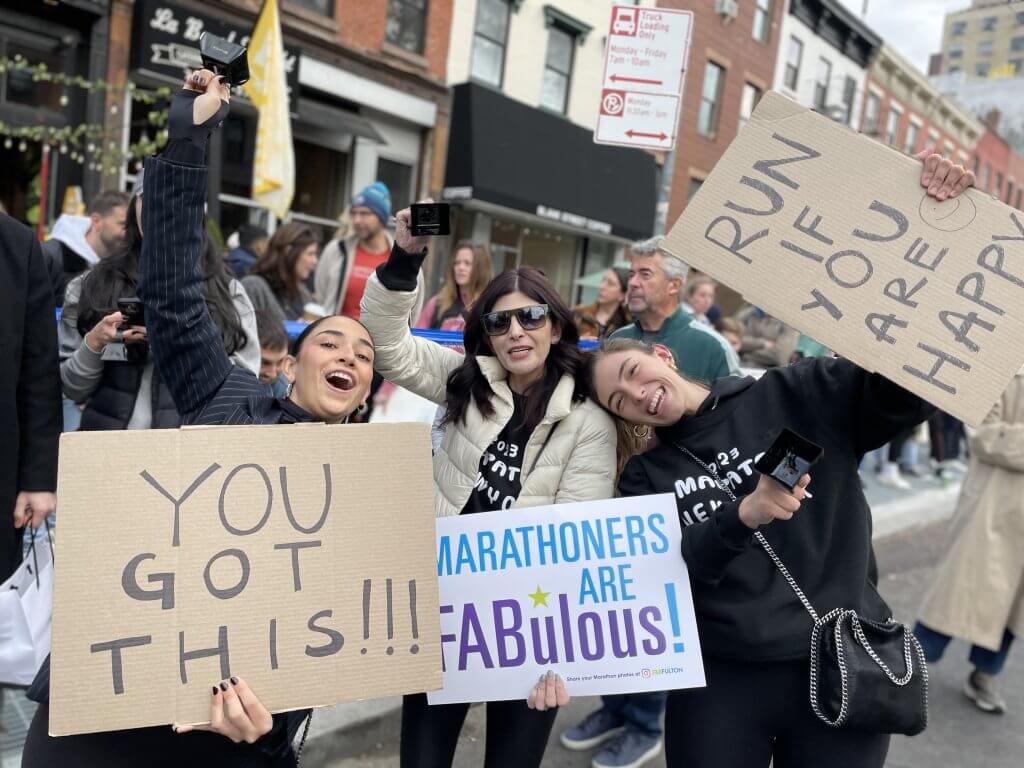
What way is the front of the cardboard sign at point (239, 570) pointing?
toward the camera

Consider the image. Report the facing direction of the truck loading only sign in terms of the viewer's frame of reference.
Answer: facing the viewer

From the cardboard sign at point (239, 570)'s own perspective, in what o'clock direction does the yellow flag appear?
The yellow flag is roughly at 6 o'clock from the cardboard sign.

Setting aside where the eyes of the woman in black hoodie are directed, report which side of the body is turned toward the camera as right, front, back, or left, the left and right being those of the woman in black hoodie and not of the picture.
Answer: front

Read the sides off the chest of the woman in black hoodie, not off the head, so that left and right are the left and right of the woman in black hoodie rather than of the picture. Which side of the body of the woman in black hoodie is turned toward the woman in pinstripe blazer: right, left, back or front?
right
